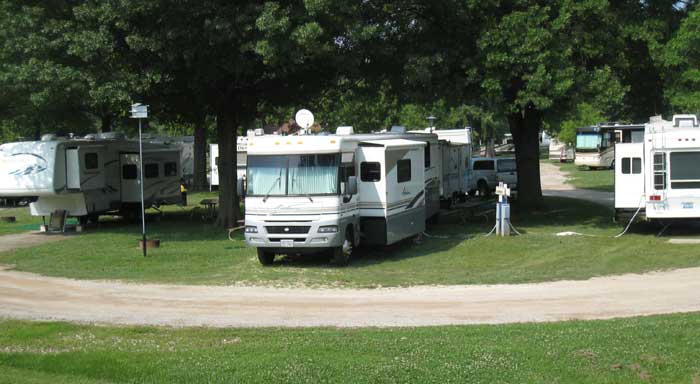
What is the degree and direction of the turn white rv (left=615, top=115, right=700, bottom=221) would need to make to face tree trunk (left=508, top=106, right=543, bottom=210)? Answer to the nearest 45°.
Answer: approximately 45° to its left

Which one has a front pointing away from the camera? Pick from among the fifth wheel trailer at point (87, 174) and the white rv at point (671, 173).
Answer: the white rv

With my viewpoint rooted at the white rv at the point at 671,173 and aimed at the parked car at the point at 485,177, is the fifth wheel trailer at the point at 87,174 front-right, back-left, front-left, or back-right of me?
front-left

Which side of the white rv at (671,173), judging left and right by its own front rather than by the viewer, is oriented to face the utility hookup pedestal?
left

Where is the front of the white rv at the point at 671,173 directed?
away from the camera

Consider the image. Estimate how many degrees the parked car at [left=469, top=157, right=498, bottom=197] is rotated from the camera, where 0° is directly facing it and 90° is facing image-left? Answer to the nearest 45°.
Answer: approximately 180°

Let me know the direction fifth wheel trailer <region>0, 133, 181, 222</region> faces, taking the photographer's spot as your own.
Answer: facing the viewer and to the left of the viewer

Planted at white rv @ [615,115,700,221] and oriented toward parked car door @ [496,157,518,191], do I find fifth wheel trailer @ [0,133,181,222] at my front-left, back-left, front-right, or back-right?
front-left

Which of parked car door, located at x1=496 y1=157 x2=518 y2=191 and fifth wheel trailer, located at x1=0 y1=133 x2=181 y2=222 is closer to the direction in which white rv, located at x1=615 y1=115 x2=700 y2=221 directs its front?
the parked car door

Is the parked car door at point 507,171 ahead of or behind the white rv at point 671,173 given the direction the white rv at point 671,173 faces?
ahead

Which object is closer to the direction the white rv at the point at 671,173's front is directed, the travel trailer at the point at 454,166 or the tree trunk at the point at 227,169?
the travel trailer

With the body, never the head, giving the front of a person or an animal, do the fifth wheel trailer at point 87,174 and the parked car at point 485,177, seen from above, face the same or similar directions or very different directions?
very different directions
